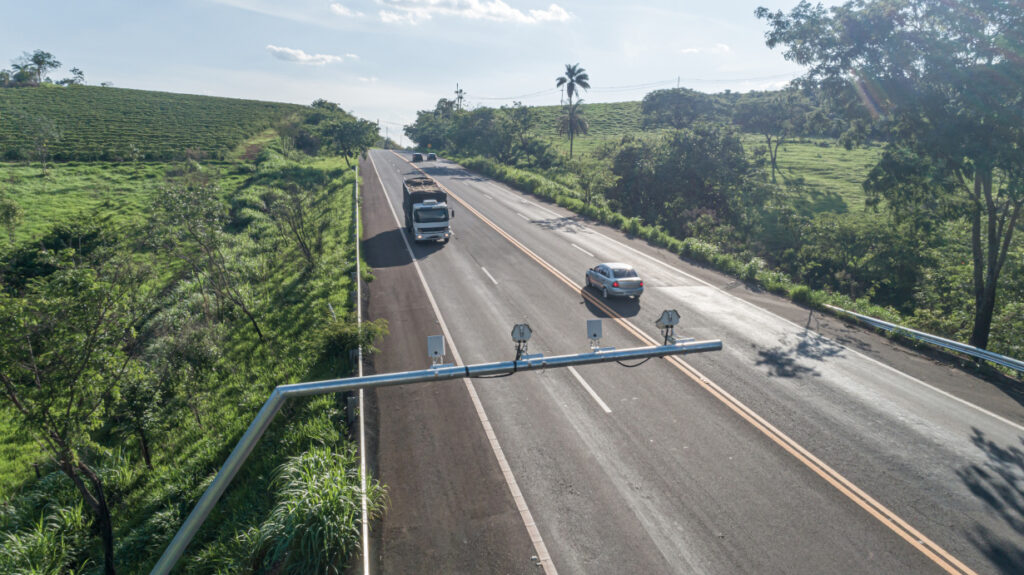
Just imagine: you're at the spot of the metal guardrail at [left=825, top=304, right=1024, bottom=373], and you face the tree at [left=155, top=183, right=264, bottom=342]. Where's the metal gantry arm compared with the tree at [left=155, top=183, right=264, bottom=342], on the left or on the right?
left

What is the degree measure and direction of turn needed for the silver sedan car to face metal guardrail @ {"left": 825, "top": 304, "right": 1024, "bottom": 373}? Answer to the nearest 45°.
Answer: approximately 135° to its right

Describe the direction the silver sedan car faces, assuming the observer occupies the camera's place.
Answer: facing away from the viewer and to the left of the viewer

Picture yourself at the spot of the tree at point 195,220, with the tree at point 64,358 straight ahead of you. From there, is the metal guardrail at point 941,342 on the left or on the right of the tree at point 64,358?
left

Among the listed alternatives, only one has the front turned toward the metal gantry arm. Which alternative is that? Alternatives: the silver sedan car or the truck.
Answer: the truck

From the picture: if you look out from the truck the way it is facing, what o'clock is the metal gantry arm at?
The metal gantry arm is roughly at 12 o'clock from the truck.

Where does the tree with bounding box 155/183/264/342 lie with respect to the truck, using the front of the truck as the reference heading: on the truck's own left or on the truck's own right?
on the truck's own right

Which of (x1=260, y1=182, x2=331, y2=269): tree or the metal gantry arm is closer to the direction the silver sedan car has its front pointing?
the tree

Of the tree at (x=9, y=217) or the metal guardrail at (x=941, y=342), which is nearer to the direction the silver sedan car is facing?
the tree

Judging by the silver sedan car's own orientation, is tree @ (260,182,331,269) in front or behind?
in front

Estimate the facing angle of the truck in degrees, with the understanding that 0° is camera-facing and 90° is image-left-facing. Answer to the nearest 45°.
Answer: approximately 0°

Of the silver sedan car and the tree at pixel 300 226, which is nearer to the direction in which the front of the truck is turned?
the silver sedan car

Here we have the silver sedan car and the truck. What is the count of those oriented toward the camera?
1
